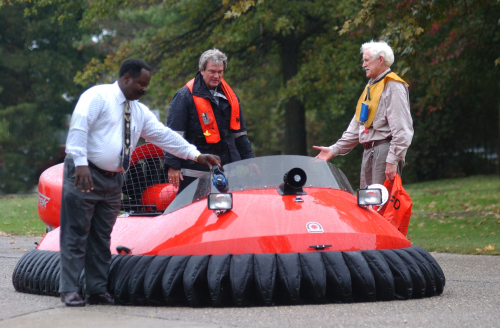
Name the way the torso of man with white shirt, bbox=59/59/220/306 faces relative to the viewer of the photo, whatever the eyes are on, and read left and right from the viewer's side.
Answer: facing the viewer and to the right of the viewer

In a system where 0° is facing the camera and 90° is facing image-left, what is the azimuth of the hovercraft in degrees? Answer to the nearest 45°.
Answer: approximately 315°

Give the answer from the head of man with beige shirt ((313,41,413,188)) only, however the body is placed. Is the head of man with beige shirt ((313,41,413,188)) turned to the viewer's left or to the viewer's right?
to the viewer's left

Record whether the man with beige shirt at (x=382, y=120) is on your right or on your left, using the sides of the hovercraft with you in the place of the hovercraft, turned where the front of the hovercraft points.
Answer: on your left

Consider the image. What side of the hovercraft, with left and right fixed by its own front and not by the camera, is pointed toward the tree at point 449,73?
left

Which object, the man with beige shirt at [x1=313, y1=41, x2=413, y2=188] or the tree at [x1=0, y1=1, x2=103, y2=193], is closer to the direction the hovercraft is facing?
the man with beige shirt

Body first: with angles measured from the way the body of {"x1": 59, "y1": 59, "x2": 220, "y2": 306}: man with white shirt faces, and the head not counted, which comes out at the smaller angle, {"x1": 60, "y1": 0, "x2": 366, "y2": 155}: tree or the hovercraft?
the hovercraft

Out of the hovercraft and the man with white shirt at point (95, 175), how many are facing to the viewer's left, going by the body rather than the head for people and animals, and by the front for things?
0

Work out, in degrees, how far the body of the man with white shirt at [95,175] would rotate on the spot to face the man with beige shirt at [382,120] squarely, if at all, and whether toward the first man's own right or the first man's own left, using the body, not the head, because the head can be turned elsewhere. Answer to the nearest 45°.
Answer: approximately 45° to the first man's own left

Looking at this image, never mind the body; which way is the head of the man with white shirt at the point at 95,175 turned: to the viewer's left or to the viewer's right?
to the viewer's right
